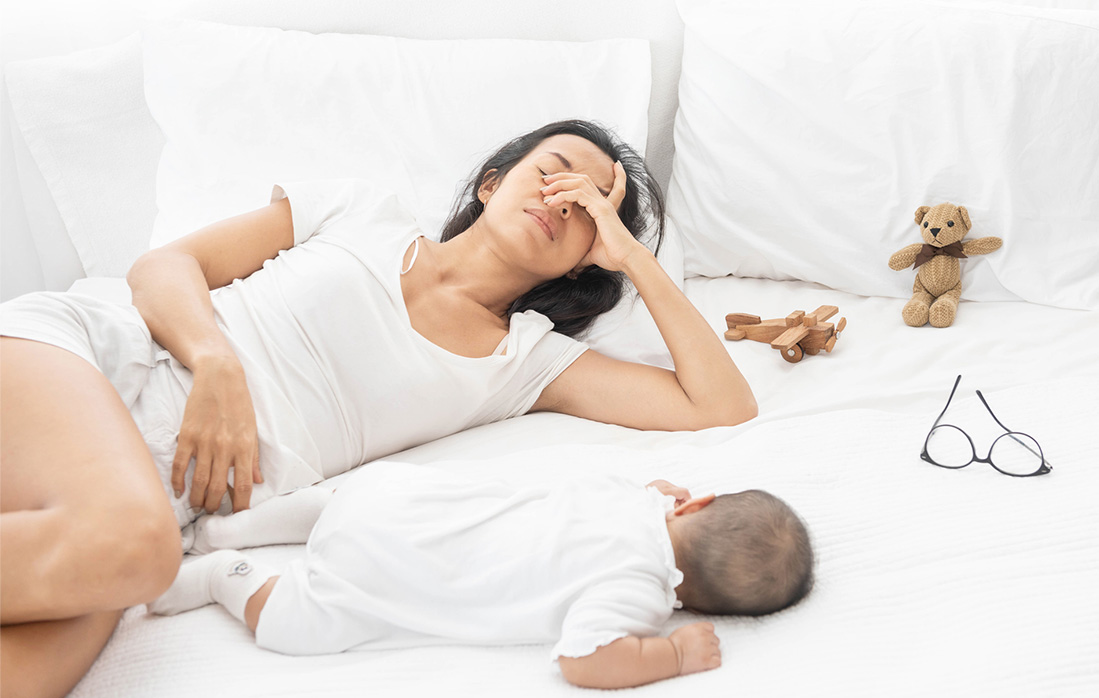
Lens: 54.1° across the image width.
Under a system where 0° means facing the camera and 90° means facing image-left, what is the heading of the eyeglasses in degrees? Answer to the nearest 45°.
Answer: approximately 0°

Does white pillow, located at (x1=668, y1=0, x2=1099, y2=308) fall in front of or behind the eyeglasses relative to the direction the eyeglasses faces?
behind

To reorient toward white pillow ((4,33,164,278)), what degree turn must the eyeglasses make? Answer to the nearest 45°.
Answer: approximately 90° to its right

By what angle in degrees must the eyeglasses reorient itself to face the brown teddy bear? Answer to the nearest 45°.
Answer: approximately 180°

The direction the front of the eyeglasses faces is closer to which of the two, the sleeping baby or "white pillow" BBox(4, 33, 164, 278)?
the sleeping baby

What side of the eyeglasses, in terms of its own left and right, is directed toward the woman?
right
